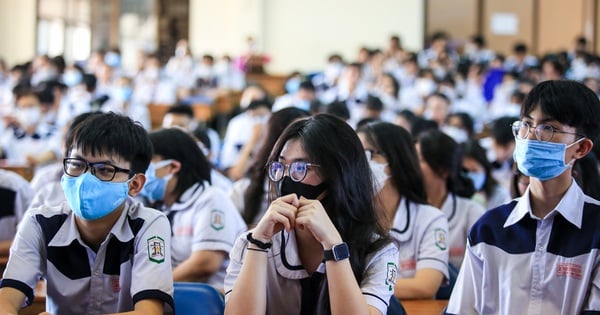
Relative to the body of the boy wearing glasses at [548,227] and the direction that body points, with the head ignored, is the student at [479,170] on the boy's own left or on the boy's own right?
on the boy's own right

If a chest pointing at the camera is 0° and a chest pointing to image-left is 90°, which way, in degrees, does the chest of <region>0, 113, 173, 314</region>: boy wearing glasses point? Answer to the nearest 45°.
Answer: approximately 45°

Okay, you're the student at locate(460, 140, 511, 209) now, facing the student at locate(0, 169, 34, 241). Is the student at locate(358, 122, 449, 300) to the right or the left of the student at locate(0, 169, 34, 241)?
left

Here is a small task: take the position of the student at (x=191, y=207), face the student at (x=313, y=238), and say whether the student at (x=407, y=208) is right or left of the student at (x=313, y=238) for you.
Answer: left

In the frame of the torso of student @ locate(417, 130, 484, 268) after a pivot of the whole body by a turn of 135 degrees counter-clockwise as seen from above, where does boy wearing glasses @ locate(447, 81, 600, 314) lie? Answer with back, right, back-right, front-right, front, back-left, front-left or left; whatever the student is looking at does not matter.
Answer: front-right

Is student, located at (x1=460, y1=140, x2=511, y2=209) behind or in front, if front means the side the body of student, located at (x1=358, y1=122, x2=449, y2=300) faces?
behind

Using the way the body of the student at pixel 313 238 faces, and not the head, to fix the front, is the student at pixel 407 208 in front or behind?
behind
